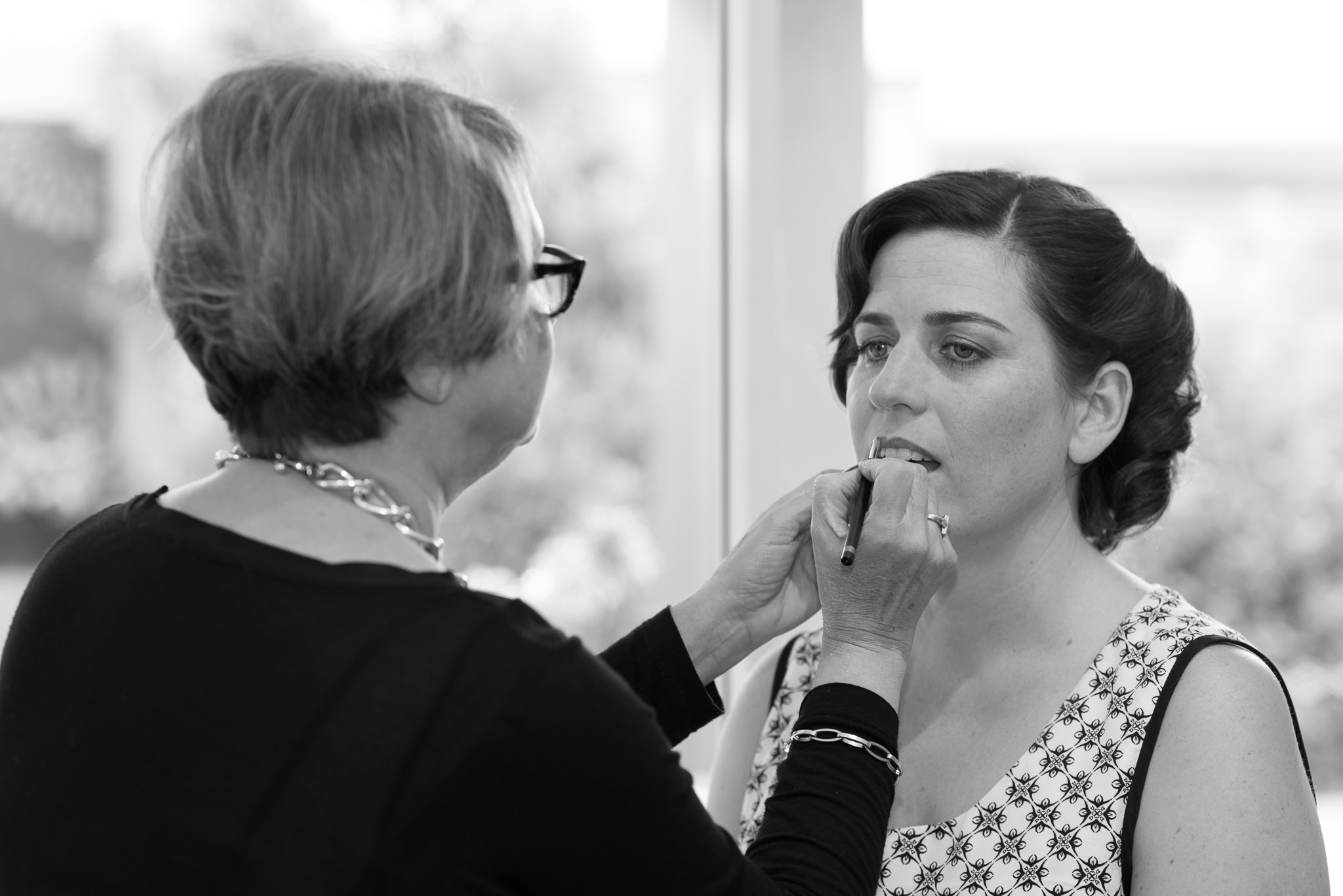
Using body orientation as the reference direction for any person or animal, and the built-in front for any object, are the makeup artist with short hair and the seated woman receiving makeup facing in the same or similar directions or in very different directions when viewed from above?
very different directions

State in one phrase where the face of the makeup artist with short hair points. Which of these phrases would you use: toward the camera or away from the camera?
away from the camera

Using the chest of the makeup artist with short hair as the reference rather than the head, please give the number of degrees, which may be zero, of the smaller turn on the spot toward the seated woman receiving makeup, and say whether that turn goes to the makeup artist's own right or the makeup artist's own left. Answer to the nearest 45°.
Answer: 0° — they already face them

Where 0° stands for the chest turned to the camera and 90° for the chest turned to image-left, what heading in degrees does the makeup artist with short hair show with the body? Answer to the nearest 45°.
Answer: approximately 225°

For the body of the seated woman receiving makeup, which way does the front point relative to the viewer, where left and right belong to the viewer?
facing the viewer and to the left of the viewer

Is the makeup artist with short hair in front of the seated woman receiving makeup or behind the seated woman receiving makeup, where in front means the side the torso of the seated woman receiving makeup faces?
in front
